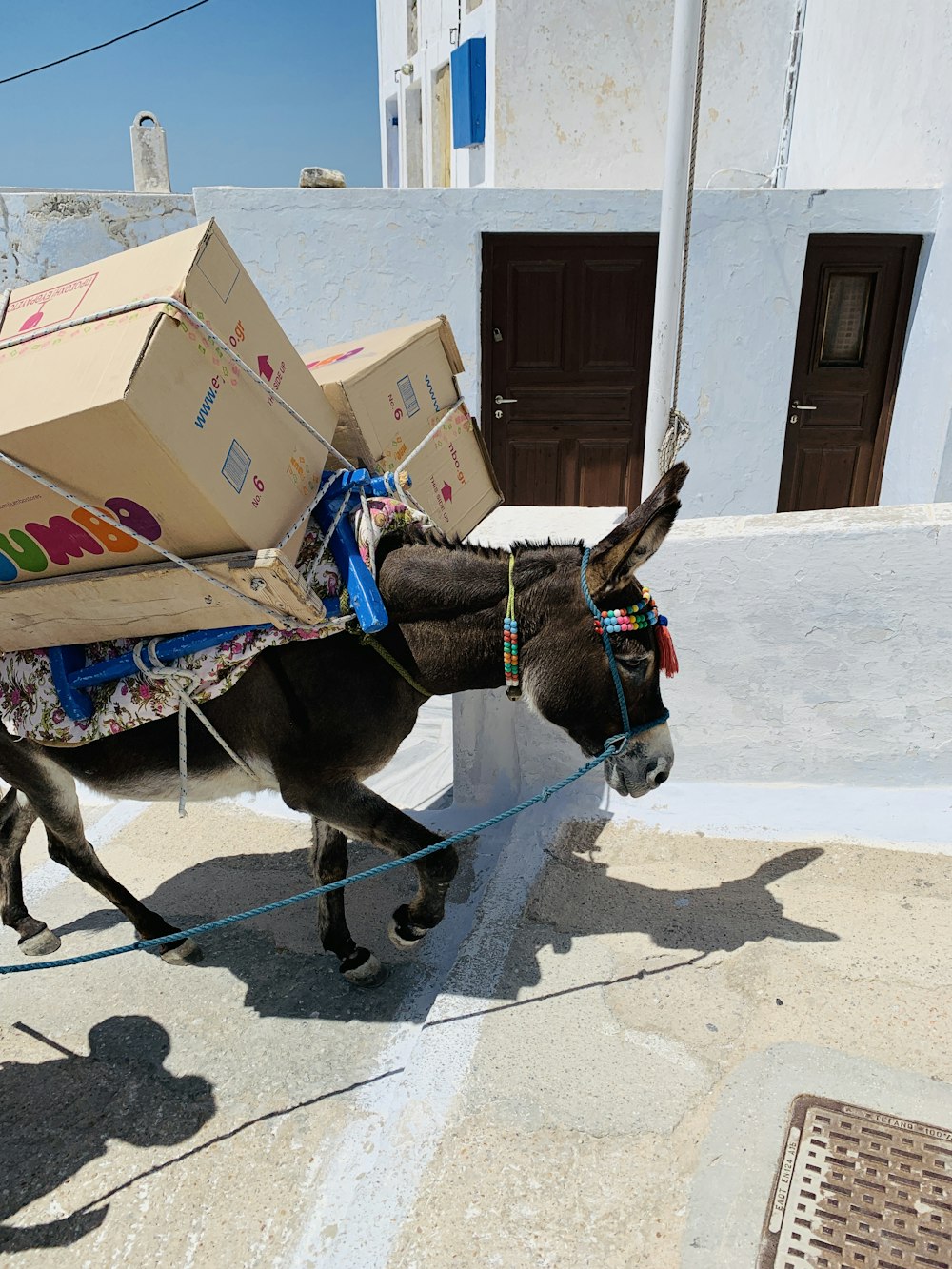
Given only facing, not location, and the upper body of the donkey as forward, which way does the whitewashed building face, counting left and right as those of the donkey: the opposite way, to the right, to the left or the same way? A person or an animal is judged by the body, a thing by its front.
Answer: to the right

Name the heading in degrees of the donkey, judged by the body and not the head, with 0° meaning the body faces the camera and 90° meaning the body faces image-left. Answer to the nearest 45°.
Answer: approximately 270°

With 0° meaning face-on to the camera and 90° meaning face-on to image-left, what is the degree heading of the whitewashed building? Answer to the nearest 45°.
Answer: approximately 0°

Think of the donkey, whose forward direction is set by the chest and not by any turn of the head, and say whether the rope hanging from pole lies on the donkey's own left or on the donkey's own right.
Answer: on the donkey's own left

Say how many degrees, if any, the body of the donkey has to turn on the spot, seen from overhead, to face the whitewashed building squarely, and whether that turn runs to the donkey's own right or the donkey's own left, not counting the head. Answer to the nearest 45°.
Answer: approximately 45° to the donkey's own left

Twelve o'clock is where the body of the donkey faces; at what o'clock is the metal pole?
The metal pole is roughly at 10 o'clock from the donkey.
